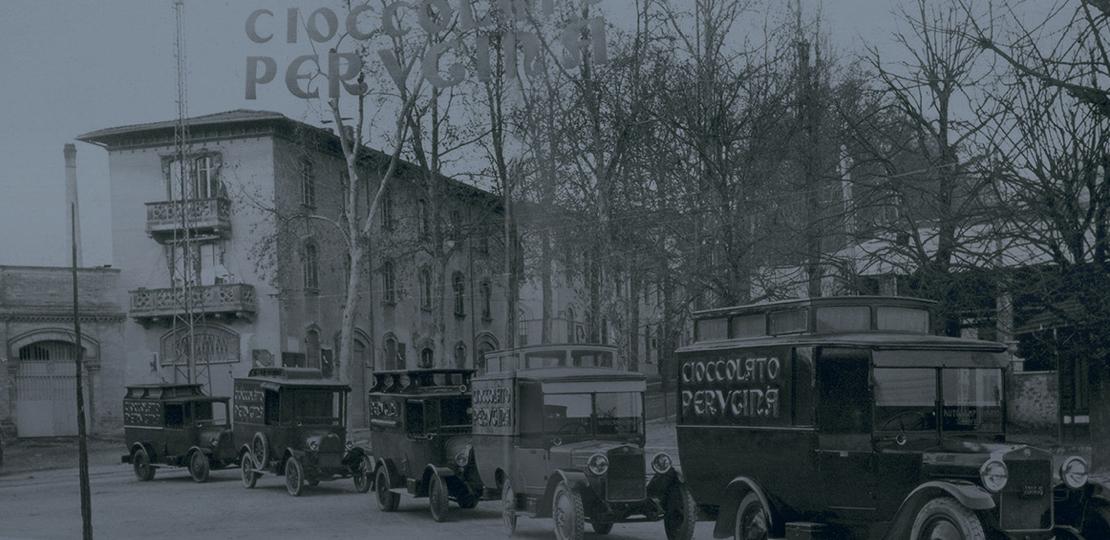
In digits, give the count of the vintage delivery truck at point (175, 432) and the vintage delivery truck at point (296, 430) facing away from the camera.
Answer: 0

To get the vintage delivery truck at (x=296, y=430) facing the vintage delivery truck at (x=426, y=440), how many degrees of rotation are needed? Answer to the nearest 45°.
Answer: approximately 45° to its right

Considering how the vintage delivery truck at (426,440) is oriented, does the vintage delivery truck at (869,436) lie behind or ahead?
ahead

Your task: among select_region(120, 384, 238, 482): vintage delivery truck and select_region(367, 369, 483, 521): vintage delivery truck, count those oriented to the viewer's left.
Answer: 0

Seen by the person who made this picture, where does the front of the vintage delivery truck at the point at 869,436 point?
facing the viewer and to the right of the viewer

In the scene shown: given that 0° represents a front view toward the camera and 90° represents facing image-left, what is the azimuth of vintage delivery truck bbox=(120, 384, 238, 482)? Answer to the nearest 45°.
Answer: approximately 315°

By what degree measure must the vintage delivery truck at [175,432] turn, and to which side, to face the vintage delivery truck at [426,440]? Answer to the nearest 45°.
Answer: approximately 45° to its right

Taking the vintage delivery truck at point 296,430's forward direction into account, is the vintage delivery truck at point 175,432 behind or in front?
behind
